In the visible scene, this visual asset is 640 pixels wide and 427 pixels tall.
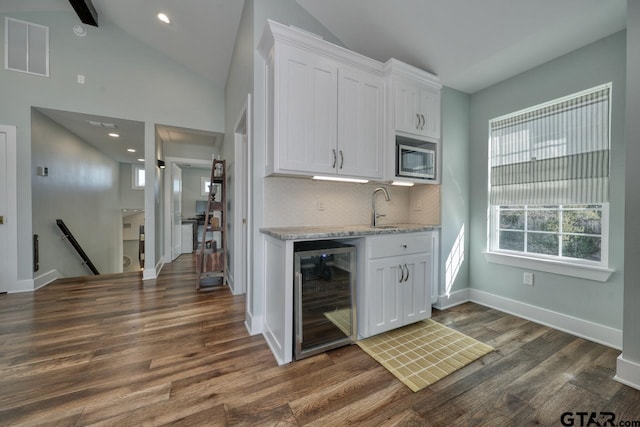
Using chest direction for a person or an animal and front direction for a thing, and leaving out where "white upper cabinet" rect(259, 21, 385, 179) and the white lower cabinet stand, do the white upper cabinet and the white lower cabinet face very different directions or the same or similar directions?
same or similar directions

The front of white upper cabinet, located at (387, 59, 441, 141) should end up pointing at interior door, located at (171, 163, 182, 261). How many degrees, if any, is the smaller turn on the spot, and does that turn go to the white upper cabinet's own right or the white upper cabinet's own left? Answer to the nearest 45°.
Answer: approximately 135° to the white upper cabinet's own right

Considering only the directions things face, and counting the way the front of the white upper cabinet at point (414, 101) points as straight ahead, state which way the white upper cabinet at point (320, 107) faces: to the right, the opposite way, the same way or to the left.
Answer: the same way

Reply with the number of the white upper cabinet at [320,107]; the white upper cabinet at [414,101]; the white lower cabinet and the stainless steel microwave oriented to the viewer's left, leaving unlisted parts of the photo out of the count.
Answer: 0

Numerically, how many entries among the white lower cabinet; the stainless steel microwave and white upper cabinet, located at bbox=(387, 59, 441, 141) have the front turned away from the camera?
0

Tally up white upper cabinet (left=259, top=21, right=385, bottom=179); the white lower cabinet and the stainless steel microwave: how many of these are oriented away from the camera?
0

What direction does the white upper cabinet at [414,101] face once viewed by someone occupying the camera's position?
facing the viewer and to the right of the viewer

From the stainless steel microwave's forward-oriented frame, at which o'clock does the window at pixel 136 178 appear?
The window is roughly at 5 o'clock from the stainless steel microwave.

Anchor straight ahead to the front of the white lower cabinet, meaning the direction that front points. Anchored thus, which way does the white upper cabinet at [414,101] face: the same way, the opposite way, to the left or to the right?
the same way
